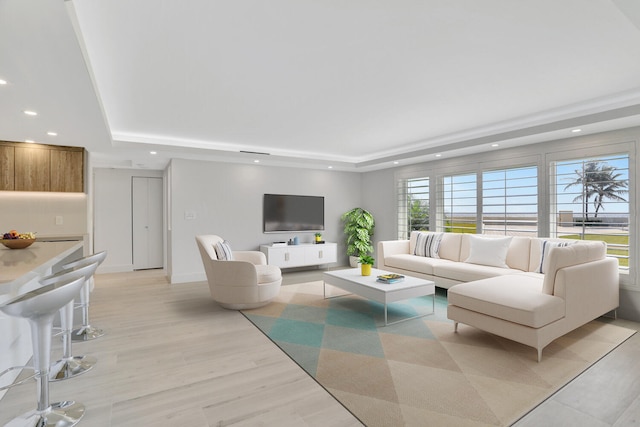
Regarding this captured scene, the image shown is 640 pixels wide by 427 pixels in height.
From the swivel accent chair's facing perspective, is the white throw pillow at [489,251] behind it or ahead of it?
ahead

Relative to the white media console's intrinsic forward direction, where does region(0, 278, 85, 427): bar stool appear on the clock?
The bar stool is roughly at 2 o'clock from the white media console.

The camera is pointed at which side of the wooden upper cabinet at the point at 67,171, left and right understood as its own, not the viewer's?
front

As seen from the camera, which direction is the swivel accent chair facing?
to the viewer's right

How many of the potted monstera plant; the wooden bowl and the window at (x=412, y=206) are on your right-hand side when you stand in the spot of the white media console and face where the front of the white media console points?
1

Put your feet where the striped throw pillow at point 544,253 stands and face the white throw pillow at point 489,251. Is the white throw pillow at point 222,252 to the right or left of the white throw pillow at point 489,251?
left

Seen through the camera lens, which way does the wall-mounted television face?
facing the viewer and to the right of the viewer

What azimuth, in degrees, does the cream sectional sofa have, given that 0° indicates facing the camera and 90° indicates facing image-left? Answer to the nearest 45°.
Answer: approximately 45°

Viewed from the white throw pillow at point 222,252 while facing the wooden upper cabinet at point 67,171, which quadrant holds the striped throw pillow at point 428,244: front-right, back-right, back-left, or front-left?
back-right
